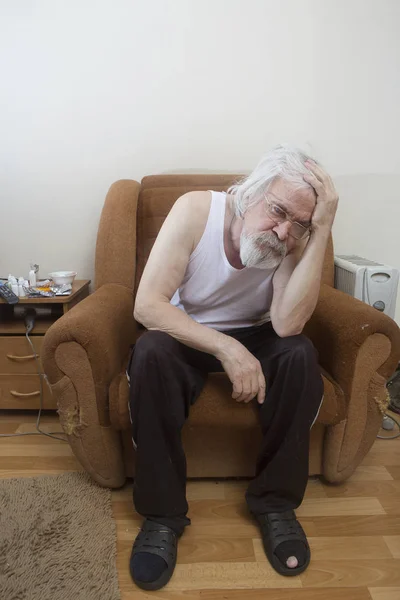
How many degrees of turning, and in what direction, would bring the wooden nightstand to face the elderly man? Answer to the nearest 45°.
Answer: approximately 45° to its left

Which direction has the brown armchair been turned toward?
toward the camera

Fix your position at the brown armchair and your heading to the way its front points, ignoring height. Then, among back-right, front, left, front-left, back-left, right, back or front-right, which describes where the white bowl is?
back-right

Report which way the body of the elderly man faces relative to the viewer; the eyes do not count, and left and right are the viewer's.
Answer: facing the viewer

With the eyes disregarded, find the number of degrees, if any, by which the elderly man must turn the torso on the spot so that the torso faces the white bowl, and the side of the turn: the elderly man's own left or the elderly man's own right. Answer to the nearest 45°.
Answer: approximately 135° to the elderly man's own right

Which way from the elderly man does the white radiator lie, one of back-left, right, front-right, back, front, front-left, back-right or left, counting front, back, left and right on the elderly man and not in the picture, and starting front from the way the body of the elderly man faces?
back-left

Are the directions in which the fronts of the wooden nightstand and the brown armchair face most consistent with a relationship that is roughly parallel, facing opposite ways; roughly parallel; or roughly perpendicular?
roughly parallel

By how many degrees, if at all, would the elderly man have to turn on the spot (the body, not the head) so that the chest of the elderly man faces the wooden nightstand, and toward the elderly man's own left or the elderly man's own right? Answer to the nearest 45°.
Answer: approximately 135° to the elderly man's own right

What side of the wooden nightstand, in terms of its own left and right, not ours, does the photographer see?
front
